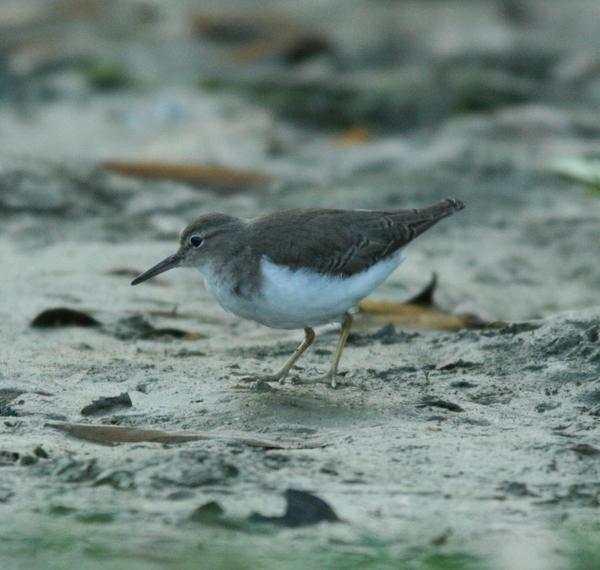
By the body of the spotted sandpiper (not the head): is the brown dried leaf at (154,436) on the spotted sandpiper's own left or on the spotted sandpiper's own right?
on the spotted sandpiper's own left

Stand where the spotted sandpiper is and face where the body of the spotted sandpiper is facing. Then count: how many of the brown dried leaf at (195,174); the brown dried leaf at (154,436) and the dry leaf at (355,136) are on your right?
2

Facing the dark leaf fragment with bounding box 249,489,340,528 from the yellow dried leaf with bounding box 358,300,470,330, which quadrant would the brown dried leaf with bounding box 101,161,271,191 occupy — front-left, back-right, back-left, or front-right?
back-right

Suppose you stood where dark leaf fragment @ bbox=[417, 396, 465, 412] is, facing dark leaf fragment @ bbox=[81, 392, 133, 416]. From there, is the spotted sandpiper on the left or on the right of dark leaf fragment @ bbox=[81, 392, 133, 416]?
right

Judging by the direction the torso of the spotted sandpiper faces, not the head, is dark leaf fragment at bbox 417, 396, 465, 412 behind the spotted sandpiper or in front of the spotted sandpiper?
behind

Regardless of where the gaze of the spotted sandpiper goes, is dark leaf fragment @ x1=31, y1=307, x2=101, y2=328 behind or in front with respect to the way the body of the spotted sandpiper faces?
in front

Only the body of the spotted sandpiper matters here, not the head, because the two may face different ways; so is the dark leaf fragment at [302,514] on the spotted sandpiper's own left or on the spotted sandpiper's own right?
on the spotted sandpiper's own left

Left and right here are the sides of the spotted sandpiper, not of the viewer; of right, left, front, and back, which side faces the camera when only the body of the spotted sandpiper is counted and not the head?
left

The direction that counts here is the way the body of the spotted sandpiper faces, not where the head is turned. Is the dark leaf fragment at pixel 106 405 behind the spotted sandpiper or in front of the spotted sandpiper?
in front

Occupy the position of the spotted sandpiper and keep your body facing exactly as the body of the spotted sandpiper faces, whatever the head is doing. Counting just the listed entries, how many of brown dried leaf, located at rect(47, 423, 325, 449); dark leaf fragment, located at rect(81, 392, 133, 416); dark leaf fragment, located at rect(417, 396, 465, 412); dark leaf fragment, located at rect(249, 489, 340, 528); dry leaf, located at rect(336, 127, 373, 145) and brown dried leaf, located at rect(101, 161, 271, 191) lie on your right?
2

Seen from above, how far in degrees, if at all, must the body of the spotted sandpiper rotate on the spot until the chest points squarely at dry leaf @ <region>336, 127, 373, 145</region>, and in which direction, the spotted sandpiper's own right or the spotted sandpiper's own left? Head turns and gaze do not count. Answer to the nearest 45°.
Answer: approximately 90° to the spotted sandpiper's own right

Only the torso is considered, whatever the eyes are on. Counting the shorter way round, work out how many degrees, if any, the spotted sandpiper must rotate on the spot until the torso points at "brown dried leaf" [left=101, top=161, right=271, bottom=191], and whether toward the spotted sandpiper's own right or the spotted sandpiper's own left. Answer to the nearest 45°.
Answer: approximately 90° to the spotted sandpiper's own right
